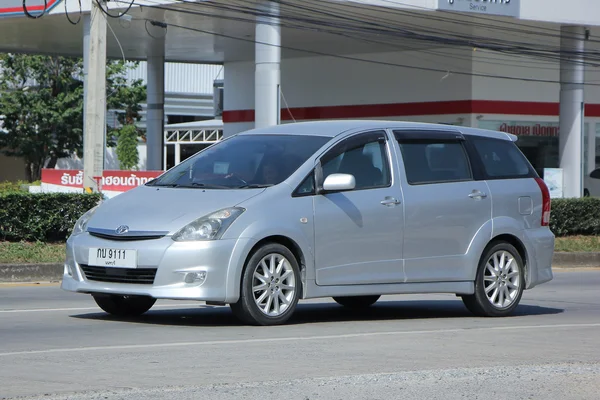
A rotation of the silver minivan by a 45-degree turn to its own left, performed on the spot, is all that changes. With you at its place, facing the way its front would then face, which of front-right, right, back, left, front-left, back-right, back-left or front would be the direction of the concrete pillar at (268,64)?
back

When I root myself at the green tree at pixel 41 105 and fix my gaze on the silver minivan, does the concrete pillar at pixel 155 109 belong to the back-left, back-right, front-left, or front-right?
front-left

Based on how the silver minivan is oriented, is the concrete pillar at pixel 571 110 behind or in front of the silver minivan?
behind

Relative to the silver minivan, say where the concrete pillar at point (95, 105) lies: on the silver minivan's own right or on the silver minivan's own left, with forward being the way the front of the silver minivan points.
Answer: on the silver minivan's own right

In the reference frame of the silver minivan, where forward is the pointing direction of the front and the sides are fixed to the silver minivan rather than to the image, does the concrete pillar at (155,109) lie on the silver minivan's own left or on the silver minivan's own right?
on the silver minivan's own right

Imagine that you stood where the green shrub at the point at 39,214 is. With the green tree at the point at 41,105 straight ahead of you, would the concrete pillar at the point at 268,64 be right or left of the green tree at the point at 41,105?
right

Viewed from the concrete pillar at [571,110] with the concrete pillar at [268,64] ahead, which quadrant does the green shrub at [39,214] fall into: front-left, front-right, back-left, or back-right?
front-left

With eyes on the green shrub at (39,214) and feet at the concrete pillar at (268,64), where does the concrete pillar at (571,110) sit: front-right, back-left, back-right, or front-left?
back-left

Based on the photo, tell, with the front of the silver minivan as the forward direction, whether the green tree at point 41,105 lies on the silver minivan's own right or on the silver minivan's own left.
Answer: on the silver minivan's own right

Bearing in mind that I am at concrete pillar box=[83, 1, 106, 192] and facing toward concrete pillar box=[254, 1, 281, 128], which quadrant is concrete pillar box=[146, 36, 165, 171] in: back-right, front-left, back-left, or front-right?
front-left

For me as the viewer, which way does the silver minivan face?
facing the viewer and to the left of the viewer
